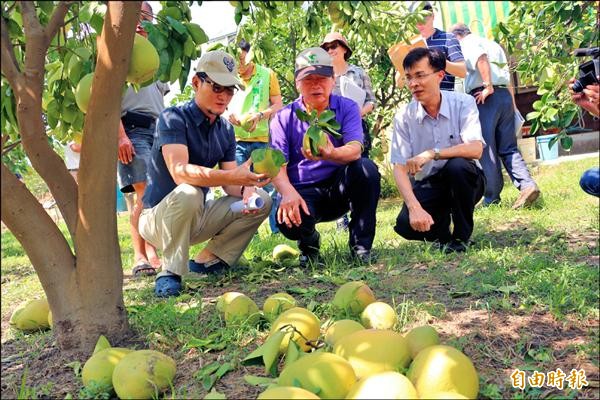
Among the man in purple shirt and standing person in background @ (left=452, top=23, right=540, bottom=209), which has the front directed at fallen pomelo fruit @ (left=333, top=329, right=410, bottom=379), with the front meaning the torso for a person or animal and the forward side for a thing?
the man in purple shirt

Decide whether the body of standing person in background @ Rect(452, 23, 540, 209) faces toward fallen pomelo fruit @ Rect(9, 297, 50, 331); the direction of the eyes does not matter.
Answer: no

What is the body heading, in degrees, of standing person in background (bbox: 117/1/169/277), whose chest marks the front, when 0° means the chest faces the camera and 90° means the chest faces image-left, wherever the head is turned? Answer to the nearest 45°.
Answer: approximately 0°

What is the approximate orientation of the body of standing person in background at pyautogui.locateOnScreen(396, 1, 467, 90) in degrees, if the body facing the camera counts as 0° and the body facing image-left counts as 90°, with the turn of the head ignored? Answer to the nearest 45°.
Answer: approximately 45°

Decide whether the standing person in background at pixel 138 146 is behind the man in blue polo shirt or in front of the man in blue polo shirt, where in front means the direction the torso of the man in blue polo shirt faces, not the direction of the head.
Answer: behind

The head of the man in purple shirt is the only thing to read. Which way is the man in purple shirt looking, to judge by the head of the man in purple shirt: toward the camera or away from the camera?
toward the camera

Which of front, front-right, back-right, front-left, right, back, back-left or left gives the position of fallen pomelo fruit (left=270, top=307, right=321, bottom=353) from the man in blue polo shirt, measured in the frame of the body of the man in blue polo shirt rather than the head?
front-right

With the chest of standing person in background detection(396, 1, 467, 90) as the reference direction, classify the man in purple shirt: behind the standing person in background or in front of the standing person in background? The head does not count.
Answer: in front

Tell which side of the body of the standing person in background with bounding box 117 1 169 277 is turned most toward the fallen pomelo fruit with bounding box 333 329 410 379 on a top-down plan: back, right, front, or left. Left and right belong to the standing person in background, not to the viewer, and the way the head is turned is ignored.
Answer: front

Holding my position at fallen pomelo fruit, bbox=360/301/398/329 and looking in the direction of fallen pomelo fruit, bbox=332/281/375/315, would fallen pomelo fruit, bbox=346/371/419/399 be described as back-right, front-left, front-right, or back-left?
back-left

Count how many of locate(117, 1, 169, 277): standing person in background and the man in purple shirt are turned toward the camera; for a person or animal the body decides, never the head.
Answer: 2

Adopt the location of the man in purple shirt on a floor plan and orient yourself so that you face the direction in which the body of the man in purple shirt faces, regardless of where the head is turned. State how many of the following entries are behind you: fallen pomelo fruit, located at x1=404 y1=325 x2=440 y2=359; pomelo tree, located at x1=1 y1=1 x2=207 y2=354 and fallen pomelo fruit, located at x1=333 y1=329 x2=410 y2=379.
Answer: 0

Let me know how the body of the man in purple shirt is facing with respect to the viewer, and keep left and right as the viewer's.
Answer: facing the viewer

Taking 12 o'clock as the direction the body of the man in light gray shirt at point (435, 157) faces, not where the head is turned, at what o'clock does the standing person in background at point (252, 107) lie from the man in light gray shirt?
The standing person in background is roughly at 3 o'clock from the man in light gray shirt.
